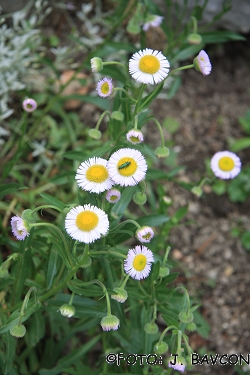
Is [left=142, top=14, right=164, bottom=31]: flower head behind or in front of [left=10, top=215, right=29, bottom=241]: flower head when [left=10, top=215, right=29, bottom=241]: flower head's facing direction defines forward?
behind

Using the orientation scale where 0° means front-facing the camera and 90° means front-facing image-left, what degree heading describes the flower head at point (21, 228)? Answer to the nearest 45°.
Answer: approximately 45°
